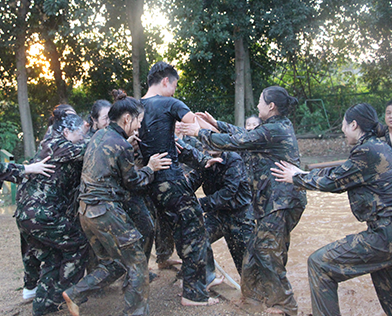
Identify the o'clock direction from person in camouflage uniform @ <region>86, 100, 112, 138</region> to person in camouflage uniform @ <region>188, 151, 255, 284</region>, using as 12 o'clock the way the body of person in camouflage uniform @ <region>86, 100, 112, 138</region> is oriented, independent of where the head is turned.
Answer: person in camouflage uniform @ <region>188, 151, 255, 284</region> is roughly at 1 o'clock from person in camouflage uniform @ <region>86, 100, 112, 138</region>.

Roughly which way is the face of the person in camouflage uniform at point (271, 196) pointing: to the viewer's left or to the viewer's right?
to the viewer's left

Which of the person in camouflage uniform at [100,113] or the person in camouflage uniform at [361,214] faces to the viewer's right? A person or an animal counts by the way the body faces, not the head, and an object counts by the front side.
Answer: the person in camouflage uniform at [100,113]

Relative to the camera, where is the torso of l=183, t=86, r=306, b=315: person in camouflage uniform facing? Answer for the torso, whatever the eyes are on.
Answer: to the viewer's left

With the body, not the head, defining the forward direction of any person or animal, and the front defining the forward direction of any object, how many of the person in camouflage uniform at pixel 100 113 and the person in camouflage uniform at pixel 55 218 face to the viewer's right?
2

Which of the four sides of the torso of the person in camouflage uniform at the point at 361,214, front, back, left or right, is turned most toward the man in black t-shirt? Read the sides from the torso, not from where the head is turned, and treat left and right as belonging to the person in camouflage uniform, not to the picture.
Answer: front

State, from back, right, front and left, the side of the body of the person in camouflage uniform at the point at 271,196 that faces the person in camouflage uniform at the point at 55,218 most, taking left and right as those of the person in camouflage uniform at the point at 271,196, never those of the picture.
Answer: front

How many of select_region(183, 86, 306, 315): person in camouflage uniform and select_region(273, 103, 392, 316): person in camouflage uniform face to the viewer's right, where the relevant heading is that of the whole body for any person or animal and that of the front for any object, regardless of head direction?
0

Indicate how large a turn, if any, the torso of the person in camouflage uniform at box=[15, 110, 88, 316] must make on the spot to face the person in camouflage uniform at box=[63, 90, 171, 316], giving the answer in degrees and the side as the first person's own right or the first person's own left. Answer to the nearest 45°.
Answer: approximately 45° to the first person's own right

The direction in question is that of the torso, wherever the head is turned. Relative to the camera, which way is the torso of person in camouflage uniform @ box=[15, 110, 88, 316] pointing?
to the viewer's right

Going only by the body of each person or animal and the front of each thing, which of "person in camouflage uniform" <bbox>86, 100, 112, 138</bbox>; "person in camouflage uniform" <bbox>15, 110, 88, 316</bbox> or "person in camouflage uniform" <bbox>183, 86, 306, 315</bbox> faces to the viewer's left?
"person in camouflage uniform" <bbox>183, 86, 306, 315</bbox>

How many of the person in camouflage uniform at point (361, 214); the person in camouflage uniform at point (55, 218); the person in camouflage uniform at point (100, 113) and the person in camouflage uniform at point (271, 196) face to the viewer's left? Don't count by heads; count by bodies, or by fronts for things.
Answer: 2

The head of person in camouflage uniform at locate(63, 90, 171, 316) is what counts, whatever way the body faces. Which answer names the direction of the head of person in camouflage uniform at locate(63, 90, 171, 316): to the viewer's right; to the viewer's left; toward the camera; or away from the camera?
to the viewer's right

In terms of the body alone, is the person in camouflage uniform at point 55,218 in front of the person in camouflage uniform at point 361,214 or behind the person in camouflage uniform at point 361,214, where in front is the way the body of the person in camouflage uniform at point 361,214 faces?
in front

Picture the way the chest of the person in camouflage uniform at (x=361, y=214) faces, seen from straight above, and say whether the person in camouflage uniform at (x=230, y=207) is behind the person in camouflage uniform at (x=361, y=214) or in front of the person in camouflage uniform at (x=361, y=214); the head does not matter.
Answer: in front

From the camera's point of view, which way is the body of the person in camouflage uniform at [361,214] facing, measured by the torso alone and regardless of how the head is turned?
to the viewer's left
